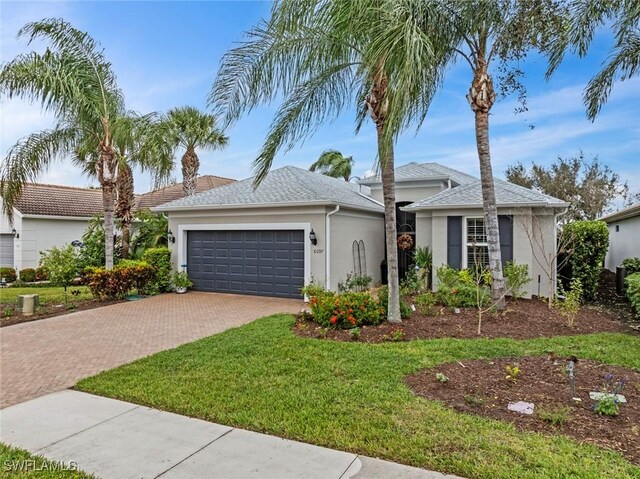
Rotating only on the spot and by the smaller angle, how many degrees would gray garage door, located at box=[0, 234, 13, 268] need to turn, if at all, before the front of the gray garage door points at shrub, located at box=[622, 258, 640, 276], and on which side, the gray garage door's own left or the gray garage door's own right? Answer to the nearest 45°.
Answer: approximately 45° to the gray garage door's own left

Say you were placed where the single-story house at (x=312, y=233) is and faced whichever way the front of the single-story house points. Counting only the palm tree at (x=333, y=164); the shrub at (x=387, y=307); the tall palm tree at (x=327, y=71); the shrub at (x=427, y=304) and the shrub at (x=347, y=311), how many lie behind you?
1

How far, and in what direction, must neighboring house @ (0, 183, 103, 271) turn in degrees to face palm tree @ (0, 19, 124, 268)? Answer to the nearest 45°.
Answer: approximately 45° to its left

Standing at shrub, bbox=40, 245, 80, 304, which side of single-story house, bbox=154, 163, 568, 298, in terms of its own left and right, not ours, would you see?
right

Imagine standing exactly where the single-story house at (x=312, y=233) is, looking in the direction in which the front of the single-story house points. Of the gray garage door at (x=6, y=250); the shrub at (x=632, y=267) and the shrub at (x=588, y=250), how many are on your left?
2

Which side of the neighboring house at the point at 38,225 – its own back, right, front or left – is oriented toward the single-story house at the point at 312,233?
left

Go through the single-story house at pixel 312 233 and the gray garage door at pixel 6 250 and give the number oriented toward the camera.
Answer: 2

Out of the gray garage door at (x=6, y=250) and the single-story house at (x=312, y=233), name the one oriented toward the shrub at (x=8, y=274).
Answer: the gray garage door

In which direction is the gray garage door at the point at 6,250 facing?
toward the camera

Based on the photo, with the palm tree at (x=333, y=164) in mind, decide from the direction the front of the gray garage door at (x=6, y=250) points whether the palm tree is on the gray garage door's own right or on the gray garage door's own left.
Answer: on the gray garage door's own left

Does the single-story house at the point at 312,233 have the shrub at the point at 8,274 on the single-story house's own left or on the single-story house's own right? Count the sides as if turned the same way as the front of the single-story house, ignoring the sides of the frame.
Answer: on the single-story house's own right

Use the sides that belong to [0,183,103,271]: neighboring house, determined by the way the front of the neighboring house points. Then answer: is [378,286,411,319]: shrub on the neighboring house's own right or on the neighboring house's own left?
on the neighboring house's own left

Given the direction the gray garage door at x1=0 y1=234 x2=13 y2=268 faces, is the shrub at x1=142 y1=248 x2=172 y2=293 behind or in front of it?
in front

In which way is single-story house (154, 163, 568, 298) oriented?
toward the camera

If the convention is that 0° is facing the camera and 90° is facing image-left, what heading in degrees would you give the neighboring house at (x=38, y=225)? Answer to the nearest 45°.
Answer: approximately 45°
